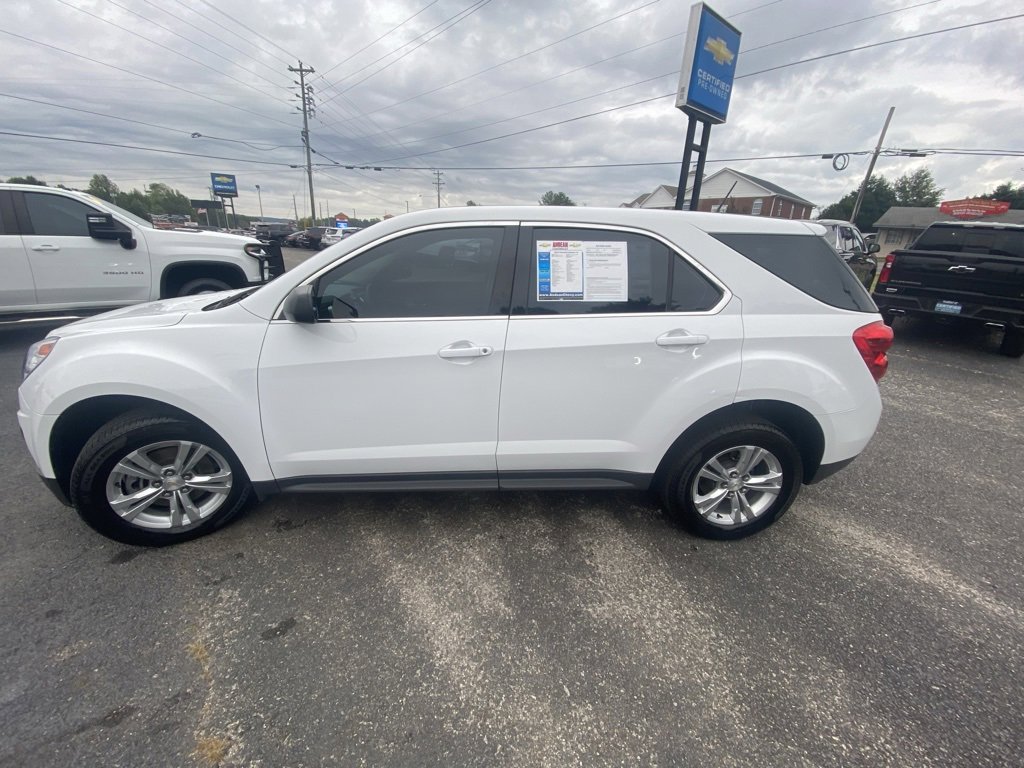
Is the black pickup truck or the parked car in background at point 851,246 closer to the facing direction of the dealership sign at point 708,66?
the black pickup truck

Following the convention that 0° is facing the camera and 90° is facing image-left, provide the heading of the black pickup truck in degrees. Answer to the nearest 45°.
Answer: approximately 225°

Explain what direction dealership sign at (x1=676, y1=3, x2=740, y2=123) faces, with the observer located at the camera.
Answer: facing the viewer and to the right of the viewer

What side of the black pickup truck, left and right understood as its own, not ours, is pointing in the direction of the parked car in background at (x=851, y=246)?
left

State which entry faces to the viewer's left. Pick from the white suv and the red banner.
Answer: the white suv

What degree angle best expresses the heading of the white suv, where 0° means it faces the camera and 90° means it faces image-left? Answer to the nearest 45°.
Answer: approximately 90°

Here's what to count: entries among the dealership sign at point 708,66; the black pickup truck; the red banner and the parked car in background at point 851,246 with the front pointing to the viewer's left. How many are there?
0

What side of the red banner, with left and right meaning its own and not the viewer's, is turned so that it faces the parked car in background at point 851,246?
front

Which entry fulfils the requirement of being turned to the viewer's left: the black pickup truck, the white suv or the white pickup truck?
the white suv

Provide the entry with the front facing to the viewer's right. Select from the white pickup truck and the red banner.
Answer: the white pickup truck

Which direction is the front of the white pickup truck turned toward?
to the viewer's right

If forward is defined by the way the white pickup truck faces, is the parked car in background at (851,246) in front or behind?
in front

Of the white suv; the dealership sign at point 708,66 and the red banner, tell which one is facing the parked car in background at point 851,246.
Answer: the red banner

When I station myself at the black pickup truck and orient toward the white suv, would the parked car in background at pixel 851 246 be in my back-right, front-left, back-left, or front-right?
back-right

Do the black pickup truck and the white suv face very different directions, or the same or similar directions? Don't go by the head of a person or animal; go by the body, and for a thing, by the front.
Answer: very different directions

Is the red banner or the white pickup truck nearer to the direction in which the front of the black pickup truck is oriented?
the red banner

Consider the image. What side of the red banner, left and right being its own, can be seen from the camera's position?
front

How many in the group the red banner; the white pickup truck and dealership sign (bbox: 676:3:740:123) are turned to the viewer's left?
0
